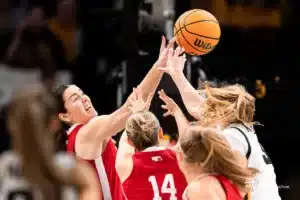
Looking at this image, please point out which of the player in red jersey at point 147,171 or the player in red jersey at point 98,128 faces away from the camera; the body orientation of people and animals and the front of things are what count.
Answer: the player in red jersey at point 147,171

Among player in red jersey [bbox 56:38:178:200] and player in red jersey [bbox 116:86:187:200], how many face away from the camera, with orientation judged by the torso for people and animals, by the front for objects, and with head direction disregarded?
1

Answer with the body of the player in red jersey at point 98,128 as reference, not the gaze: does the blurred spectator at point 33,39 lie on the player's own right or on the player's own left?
on the player's own left

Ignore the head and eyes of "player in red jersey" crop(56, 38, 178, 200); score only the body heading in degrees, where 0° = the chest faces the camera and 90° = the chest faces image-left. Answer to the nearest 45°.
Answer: approximately 270°

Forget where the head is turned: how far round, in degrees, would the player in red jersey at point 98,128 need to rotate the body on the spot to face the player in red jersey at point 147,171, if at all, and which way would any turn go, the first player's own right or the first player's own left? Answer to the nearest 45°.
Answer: approximately 45° to the first player's own right

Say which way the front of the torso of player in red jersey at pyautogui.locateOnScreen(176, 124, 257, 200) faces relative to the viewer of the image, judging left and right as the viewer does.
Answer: facing away from the viewer and to the left of the viewer

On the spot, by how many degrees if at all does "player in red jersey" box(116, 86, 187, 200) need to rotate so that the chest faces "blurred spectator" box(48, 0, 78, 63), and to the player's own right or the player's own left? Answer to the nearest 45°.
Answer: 0° — they already face them

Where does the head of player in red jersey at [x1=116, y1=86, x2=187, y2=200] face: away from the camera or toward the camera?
away from the camera

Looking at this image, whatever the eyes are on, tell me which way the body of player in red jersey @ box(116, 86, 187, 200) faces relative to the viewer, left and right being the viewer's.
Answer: facing away from the viewer
